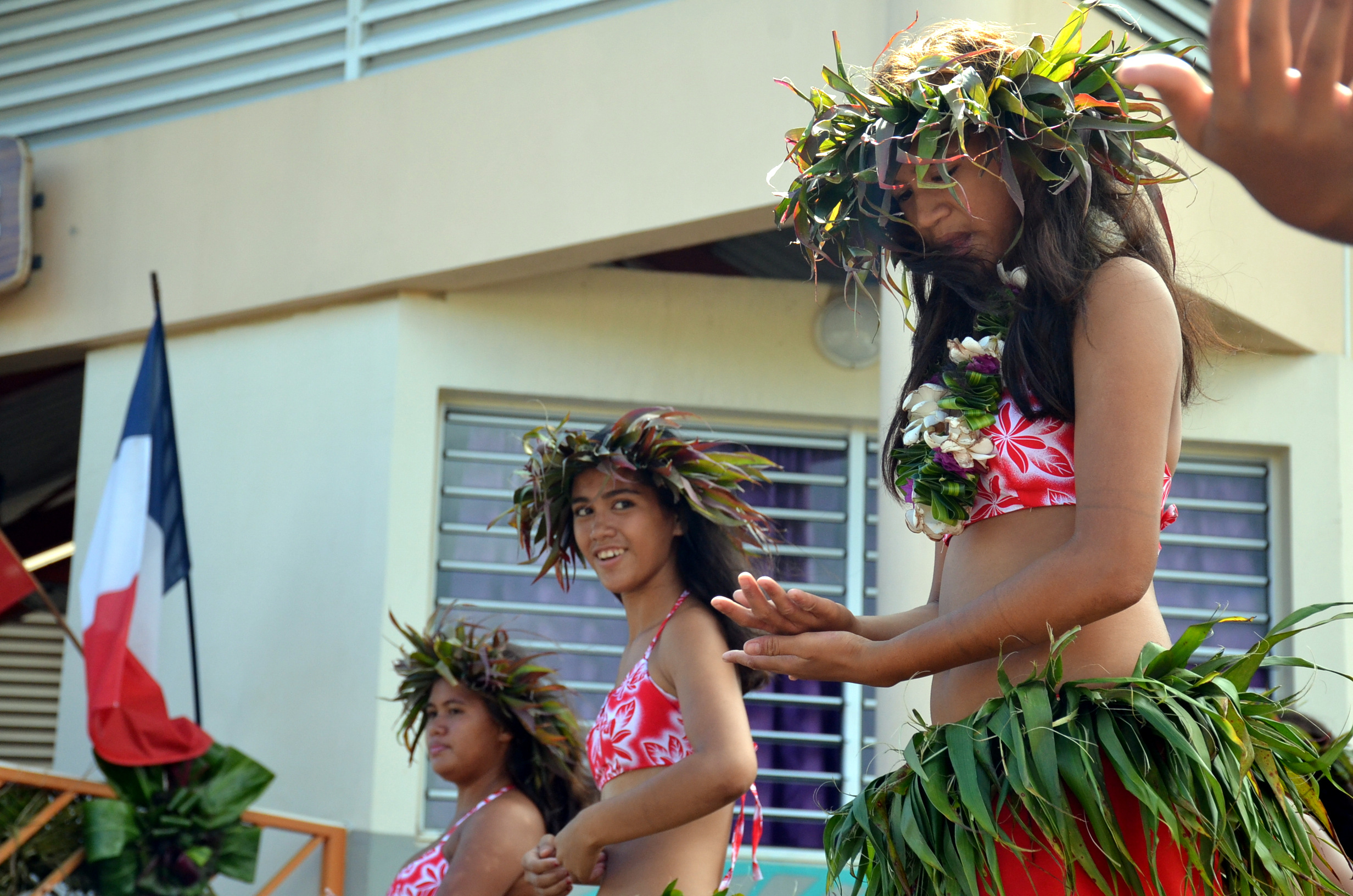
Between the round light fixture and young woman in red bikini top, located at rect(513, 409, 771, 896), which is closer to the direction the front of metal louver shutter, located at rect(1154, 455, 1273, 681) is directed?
the young woman in red bikini top

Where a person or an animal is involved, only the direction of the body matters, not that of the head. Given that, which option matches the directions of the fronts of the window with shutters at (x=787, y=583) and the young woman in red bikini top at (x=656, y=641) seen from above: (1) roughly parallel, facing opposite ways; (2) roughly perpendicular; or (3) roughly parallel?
roughly perpendicular

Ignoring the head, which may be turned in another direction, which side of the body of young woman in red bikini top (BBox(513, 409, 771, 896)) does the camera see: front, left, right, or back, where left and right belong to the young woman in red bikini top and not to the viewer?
left

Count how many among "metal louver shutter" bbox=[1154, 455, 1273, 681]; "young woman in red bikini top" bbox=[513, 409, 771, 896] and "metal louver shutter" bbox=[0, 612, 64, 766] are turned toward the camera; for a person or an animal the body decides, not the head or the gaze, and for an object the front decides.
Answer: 2

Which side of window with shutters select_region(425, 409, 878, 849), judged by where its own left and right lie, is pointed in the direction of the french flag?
right

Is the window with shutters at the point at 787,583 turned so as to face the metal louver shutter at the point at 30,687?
no

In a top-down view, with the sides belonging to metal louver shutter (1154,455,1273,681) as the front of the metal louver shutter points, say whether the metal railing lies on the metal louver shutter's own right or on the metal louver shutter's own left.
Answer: on the metal louver shutter's own right

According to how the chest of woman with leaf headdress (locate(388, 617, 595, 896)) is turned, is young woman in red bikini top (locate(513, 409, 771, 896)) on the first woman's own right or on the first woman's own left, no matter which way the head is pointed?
on the first woman's own left

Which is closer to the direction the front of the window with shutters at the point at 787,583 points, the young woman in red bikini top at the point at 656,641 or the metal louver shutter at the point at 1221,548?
the young woman in red bikini top

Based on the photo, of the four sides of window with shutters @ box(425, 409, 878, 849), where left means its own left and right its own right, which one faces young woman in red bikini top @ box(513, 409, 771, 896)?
front

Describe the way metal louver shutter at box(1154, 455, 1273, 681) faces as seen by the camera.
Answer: facing the viewer

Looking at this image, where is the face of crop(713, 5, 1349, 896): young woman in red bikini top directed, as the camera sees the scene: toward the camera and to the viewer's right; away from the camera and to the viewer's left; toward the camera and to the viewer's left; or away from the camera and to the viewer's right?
toward the camera and to the viewer's left

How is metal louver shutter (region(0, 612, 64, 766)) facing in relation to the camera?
toward the camera
